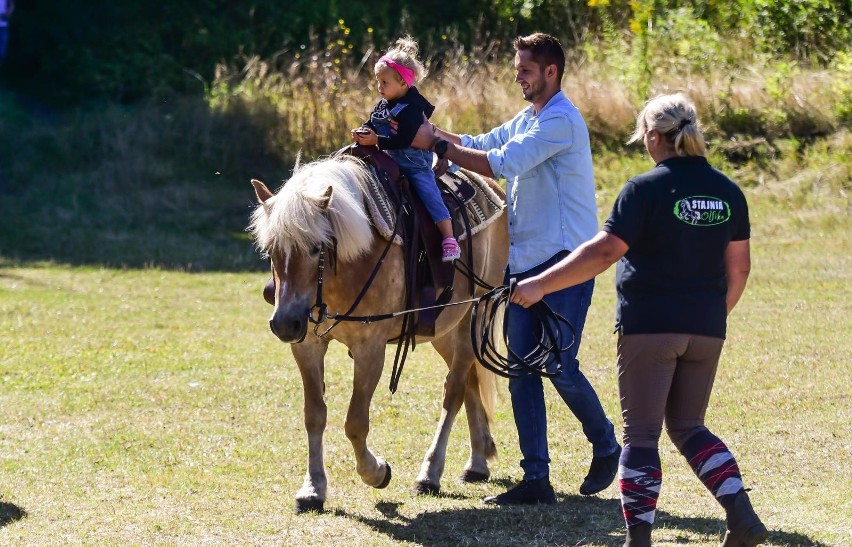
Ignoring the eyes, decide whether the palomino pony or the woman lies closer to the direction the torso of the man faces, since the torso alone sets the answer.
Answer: the palomino pony

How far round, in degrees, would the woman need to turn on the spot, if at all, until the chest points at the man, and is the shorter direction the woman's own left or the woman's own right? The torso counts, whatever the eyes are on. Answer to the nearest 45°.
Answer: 0° — they already face them

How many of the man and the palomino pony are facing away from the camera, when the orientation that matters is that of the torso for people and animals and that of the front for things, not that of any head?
0

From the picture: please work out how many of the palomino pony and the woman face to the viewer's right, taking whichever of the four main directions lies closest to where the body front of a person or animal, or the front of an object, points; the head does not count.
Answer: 0

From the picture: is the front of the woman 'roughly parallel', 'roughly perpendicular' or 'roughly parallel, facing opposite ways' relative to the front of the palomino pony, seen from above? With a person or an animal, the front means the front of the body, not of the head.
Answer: roughly perpendicular

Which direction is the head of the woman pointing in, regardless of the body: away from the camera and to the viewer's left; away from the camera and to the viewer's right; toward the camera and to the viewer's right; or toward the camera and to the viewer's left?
away from the camera and to the viewer's left

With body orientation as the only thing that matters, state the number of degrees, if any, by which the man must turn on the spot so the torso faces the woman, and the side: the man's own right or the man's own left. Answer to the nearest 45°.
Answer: approximately 90° to the man's own left

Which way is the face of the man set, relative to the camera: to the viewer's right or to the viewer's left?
to the viewer's left

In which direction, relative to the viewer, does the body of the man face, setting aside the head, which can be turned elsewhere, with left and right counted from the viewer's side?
facing to the left of the viewer

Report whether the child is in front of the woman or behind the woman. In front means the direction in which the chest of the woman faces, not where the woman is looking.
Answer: in front

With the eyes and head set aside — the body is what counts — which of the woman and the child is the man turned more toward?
the child

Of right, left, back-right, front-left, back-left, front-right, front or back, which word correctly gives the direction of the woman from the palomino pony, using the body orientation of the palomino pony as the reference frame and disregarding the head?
left

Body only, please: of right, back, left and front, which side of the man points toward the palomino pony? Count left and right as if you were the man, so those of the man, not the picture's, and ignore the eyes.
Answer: front

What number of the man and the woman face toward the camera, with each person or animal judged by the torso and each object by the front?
0
